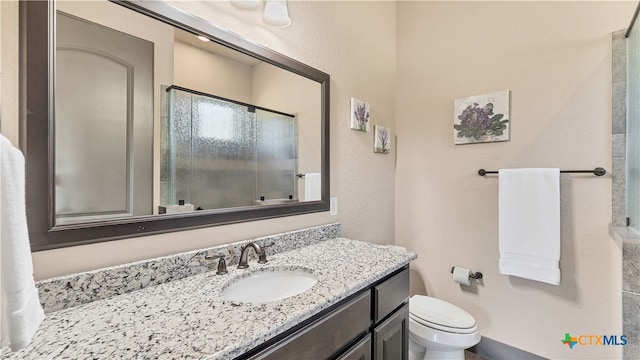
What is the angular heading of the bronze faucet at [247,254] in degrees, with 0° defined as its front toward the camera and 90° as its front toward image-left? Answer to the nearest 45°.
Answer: approximately 315°

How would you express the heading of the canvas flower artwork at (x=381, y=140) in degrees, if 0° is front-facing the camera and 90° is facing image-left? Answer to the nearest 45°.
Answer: approximately 315°

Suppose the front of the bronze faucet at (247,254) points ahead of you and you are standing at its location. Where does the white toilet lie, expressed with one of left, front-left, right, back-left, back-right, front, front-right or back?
front-left

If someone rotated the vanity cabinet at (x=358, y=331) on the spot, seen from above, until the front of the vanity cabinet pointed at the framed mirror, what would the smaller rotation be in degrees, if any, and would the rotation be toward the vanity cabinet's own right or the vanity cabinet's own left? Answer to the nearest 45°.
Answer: approximately 135° to the vanity cabinet's own right

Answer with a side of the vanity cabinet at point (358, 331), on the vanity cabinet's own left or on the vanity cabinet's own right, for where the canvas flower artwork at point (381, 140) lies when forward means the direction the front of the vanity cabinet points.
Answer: on the vanity cabinet's own left
